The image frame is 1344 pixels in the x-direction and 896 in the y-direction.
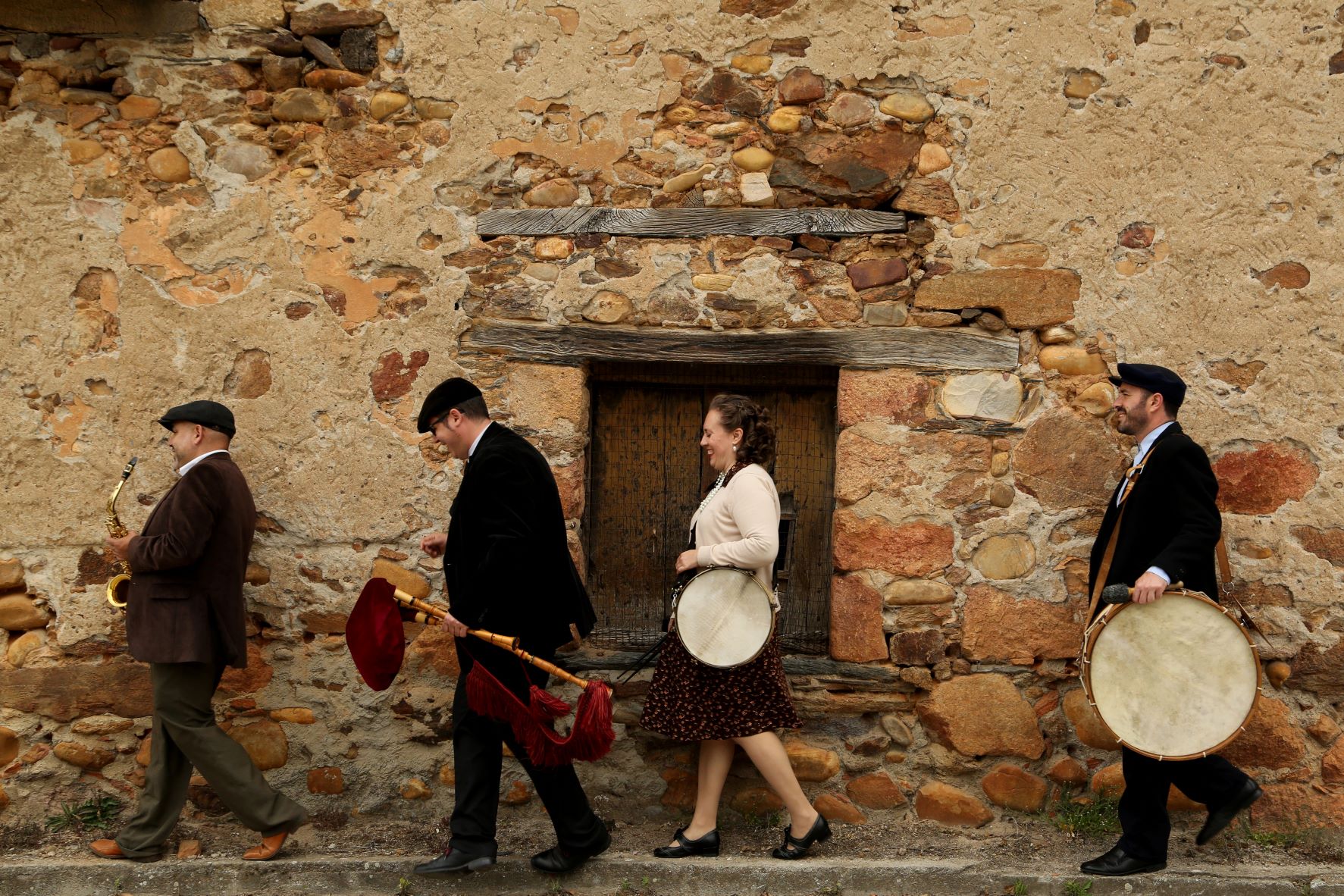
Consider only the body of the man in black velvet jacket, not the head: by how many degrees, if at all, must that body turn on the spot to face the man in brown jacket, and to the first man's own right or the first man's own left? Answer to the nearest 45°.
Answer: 0° — they already face them

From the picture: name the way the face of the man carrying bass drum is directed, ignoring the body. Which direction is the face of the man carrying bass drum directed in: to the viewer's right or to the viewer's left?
to the viewer's left

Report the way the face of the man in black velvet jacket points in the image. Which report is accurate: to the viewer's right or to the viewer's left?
to the viewer's left

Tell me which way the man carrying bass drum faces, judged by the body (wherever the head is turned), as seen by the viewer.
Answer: to the viewer's left

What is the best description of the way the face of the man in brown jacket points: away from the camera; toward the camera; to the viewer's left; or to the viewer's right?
to the viewer's left

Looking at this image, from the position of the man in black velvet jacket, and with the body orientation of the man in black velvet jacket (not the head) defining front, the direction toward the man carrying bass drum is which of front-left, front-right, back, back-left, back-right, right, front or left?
back

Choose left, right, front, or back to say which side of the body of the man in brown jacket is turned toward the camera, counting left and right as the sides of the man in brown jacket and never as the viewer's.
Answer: left

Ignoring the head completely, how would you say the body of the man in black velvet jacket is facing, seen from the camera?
to the viewer's left

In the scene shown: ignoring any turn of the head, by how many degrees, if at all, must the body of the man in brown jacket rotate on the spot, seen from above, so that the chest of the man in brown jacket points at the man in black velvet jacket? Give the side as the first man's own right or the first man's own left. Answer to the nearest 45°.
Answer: approximately 135° to the first man's own left

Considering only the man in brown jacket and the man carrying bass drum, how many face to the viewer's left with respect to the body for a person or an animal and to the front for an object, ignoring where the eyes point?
2

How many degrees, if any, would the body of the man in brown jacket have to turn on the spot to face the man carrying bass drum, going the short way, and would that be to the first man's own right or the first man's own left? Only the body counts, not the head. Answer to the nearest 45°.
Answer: approximately 135° to the first man's own left

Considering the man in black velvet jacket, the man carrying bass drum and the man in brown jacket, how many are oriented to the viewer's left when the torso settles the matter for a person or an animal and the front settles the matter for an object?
3

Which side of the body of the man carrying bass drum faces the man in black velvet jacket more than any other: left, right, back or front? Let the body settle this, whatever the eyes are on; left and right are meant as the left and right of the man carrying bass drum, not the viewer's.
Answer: front
